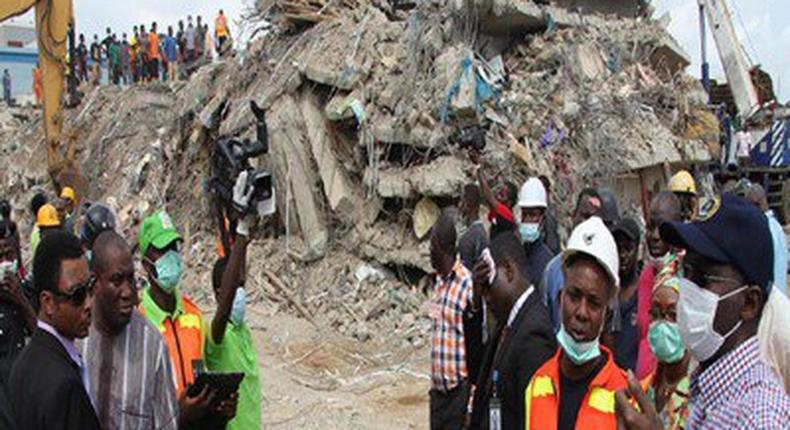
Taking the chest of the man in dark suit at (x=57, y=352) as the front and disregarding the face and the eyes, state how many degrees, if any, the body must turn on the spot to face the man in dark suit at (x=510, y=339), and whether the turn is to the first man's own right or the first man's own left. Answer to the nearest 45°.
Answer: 0° — they already face them

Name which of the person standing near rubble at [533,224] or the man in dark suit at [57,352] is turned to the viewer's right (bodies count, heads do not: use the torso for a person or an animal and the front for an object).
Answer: the man in dark suit

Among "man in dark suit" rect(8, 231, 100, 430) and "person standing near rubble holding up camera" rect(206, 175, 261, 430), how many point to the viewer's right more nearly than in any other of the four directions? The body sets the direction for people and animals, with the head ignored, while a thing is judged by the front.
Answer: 2

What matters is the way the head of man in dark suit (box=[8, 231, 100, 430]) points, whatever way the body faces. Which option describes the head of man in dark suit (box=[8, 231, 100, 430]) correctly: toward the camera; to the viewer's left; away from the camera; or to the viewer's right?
to the viewer's right

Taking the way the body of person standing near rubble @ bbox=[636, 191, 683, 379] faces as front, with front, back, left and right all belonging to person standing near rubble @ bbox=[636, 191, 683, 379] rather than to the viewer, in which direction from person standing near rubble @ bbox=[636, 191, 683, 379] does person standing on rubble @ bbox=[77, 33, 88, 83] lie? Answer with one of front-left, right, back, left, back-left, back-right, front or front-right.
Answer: right

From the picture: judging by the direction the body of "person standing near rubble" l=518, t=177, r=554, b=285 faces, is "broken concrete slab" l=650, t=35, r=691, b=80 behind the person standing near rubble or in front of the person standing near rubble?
behind

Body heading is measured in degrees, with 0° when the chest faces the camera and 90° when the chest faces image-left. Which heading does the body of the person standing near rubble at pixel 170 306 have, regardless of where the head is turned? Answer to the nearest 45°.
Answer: approximately 315°

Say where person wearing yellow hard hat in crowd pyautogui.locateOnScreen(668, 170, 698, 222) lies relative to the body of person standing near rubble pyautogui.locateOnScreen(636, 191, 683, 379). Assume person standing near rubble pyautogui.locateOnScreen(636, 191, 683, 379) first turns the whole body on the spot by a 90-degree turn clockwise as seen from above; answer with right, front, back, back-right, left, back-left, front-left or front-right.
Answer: front-right

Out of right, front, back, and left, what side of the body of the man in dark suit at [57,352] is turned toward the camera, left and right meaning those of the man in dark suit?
right

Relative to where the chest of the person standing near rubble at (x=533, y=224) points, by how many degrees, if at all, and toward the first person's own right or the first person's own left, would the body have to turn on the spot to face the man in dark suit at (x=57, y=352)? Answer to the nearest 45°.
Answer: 0° — they already face them

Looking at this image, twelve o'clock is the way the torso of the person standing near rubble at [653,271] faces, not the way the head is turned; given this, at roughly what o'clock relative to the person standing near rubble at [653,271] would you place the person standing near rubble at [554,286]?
the person standing near rubble at [554,286] is roughly at 2 o'clock from the person standing near rubble at [653,271].

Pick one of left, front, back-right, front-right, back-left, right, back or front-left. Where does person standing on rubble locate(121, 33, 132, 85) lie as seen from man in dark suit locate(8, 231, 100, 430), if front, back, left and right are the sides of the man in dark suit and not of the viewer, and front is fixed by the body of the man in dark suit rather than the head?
left
